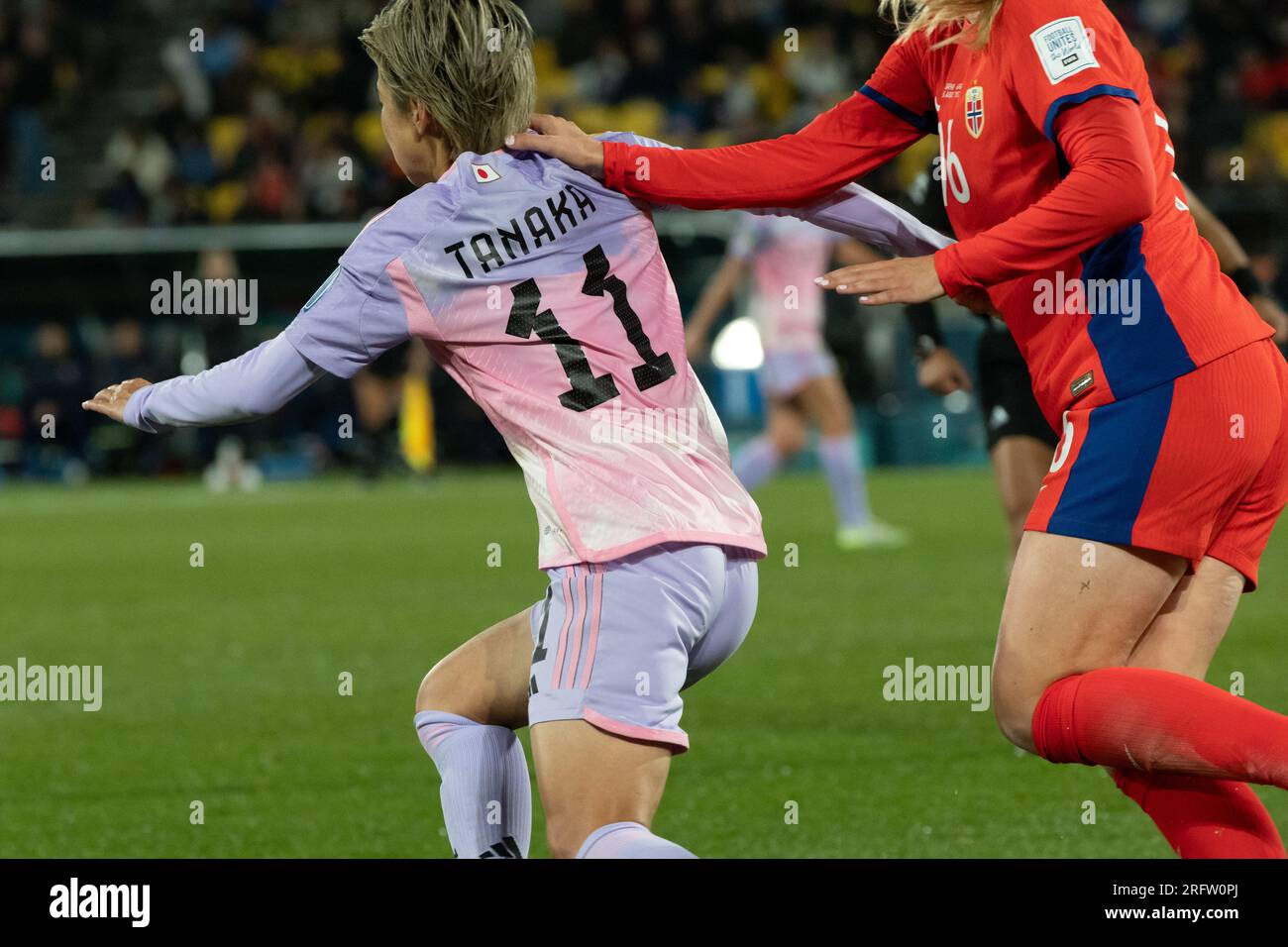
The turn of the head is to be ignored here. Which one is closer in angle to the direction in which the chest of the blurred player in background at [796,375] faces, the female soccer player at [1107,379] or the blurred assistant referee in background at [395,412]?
the female soccer player

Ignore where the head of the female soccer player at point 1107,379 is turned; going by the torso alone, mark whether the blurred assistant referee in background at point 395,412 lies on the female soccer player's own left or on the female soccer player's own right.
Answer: on the female soccer player's own right

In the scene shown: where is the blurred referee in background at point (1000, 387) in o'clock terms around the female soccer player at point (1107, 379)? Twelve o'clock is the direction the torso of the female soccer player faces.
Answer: The blurred referee in background is roughly at 3 o'clock from the female soccer player.

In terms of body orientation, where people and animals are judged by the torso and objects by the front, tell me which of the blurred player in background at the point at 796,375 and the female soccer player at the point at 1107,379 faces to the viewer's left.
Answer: the female soccer player

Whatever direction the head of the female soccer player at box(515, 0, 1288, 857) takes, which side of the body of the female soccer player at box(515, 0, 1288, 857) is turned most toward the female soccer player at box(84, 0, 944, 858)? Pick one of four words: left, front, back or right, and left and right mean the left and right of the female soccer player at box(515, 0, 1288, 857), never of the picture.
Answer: front

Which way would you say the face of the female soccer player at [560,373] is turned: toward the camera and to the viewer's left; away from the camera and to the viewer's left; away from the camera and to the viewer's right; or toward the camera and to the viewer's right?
away from the camera and to the viewer's left

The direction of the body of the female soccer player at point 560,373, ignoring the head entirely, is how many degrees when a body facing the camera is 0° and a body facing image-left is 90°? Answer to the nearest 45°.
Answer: approximately 135°

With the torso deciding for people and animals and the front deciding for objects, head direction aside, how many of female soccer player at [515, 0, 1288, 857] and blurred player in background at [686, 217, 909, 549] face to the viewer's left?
1

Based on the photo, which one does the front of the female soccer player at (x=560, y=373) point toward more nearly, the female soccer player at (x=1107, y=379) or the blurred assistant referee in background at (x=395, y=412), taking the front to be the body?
the blurred assistant referee in background

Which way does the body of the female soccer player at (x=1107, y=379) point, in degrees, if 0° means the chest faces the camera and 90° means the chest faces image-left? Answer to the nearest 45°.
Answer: approximately 90°

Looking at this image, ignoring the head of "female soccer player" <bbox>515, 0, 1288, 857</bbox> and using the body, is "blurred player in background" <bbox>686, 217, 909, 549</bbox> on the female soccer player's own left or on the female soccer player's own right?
on the female soccer player's own right

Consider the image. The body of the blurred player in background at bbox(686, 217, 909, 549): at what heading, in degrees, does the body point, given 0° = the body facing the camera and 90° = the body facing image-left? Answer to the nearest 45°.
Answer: approximately 315°

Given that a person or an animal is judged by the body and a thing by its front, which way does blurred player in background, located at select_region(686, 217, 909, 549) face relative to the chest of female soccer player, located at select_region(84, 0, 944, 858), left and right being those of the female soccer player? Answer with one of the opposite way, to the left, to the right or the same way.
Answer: the opposite way

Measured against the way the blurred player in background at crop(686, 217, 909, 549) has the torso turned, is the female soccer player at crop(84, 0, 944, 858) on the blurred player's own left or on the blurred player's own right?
on the blurred player's own right
